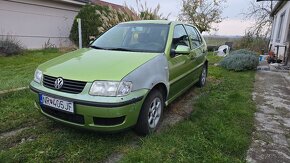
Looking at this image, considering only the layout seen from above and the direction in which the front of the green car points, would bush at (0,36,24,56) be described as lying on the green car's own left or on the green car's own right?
on the green car's own right

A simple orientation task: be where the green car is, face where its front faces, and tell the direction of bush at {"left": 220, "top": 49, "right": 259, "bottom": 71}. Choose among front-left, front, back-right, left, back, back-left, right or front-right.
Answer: back

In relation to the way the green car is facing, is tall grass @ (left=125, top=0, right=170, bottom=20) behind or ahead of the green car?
behind

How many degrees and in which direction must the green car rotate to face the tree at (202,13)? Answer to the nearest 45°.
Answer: approximately 135° to its right

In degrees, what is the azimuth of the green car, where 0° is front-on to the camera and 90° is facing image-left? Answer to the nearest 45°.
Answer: approximately 45°

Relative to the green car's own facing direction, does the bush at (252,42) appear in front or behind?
behind
